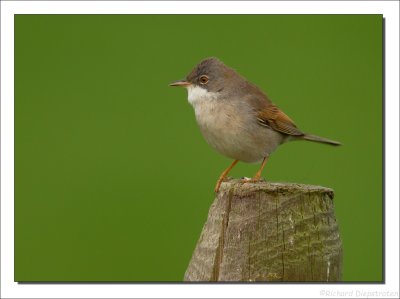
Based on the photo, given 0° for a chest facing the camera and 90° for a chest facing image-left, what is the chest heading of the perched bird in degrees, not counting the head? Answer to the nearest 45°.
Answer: approximately 90°
